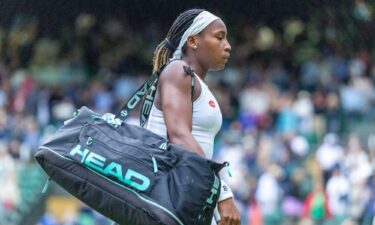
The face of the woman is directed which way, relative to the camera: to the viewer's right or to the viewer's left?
to the viewer's right

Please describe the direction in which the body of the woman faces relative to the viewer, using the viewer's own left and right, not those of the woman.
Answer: facing to the right of the viewer
